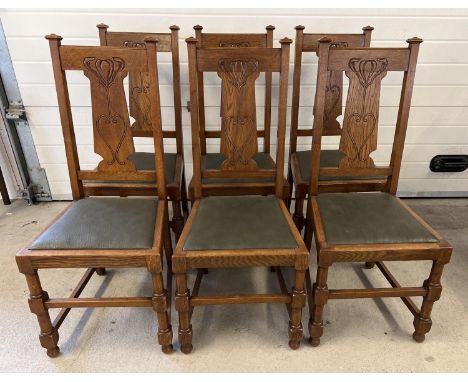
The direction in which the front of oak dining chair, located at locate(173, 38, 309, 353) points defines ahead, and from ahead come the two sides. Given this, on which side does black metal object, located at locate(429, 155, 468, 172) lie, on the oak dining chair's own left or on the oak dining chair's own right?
on the oak dining chair's own left

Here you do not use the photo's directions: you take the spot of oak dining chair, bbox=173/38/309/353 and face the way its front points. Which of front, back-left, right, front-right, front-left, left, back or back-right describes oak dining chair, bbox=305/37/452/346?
left

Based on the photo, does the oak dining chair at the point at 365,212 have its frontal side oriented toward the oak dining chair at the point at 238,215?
no

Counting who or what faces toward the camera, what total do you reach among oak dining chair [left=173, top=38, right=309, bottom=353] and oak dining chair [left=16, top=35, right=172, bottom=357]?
2

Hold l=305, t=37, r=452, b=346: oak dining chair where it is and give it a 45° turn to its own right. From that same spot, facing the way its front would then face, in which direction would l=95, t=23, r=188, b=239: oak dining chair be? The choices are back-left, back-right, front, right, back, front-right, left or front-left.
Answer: front-right

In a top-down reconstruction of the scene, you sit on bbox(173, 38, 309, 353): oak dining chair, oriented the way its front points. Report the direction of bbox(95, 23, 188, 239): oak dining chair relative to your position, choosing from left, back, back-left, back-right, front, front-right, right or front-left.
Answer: back-right

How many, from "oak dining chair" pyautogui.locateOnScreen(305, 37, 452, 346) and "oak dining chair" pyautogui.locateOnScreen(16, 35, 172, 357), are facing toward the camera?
2

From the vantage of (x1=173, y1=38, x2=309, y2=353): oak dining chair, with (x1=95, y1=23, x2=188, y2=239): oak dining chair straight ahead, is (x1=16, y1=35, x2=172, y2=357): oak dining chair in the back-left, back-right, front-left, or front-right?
front-left

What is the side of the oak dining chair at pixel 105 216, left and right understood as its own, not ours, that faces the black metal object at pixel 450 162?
left

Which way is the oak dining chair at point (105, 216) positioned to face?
toward the camera

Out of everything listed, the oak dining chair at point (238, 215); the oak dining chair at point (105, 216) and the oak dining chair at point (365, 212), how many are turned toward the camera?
3

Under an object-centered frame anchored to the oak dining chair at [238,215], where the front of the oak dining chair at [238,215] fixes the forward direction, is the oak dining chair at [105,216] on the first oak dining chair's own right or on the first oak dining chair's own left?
on the first oak dining chair's own right

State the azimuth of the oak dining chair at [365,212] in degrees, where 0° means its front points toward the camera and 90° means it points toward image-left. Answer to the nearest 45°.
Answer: approximately 0°

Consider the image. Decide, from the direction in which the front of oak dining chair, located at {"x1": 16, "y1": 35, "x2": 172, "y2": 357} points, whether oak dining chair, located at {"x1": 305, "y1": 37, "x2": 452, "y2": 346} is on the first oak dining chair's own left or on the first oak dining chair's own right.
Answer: on the first oak dining chair's own left

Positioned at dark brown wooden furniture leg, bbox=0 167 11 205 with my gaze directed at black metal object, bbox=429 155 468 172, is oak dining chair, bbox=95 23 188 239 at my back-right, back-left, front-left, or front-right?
front-right

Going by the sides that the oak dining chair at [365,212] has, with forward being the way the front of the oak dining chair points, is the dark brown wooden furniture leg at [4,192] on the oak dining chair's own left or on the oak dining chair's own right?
on the oak dining chair's own right
